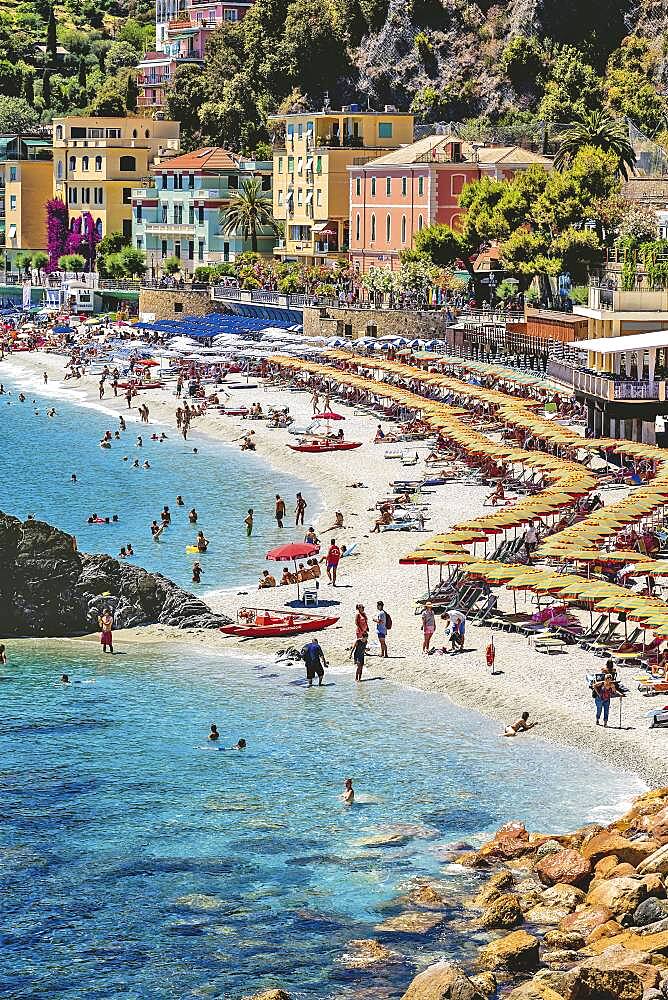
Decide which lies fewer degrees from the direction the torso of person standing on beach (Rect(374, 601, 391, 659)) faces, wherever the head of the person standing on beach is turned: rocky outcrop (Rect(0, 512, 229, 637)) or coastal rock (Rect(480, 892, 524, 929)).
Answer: the rocky outcrop

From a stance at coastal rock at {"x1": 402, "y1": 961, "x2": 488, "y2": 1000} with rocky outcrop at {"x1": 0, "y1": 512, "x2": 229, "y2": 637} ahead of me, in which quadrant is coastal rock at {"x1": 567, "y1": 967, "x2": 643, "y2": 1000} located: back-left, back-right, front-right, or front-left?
back-right

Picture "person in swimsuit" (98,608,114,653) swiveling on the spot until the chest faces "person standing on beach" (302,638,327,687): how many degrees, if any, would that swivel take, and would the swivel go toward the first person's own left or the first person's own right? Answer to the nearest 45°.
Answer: approximately 45° to the first person's own left
